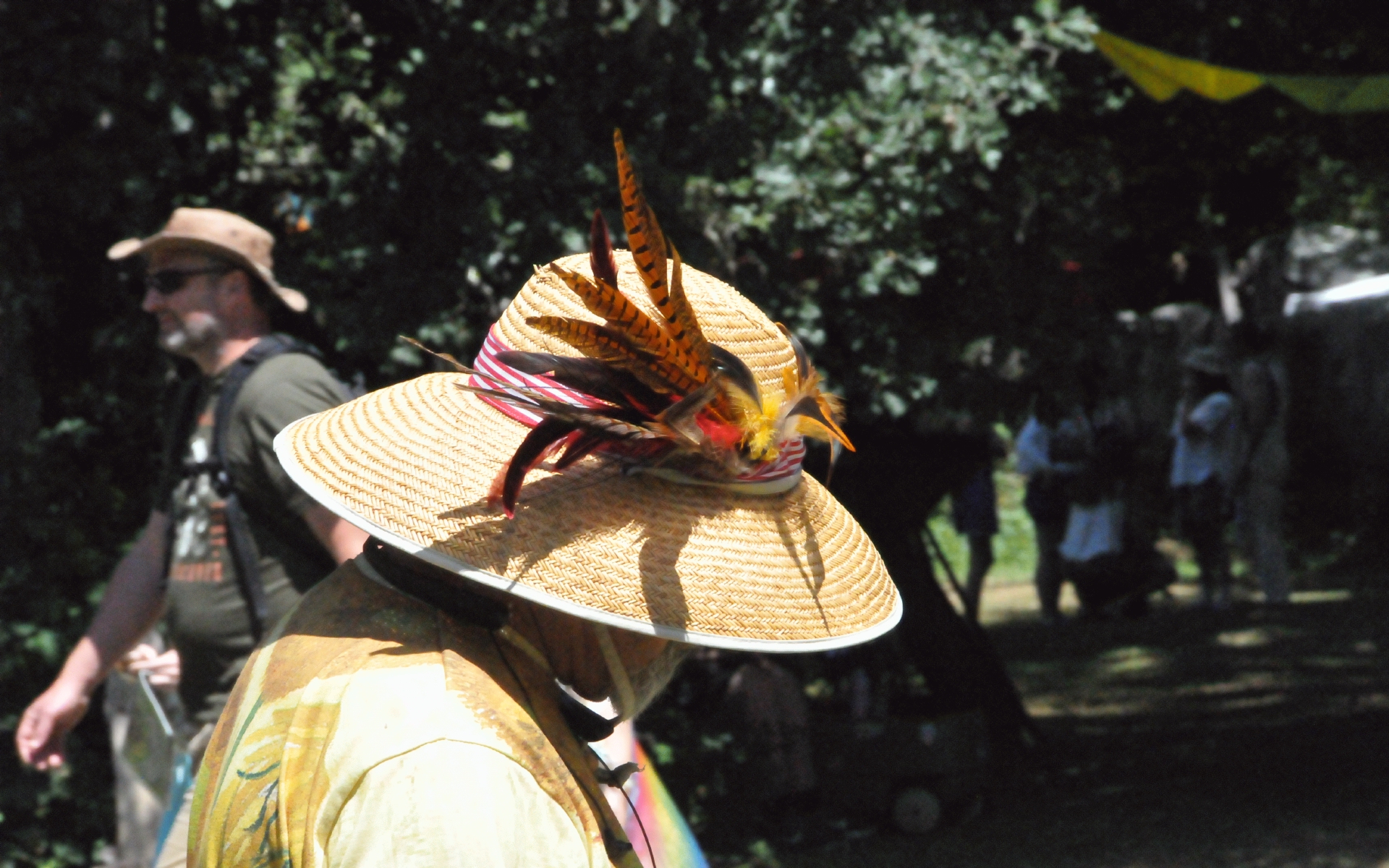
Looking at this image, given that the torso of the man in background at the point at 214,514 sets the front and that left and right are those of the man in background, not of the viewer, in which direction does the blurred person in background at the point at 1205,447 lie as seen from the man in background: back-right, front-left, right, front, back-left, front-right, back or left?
back

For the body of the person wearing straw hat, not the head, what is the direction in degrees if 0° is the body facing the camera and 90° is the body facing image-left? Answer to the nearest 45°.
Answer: approximately 270°

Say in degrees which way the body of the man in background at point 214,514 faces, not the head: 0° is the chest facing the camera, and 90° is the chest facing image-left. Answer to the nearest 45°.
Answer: approximately 45°

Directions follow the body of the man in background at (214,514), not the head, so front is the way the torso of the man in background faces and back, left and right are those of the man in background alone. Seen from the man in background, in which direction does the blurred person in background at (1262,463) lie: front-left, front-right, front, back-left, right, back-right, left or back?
back

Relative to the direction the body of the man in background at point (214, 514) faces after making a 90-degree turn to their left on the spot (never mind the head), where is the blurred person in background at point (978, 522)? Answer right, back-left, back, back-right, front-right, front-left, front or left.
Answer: left

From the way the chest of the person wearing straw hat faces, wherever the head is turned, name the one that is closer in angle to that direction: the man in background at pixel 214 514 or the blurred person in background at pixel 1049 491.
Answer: the blurred person in background

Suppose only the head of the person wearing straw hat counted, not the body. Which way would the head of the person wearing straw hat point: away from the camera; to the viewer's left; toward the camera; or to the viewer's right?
to the viewer's right

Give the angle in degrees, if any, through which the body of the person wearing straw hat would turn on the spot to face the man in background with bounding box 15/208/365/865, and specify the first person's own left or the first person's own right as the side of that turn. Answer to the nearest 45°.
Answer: approximately 90° to the first person's own left

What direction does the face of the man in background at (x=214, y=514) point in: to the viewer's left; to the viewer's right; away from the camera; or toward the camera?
to the viewer's left
